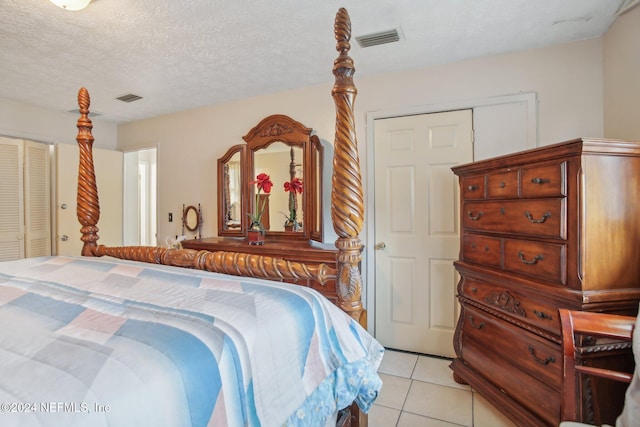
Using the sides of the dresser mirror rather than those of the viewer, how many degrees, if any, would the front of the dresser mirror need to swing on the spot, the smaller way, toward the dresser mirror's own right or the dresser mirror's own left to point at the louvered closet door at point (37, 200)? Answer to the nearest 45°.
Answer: approximately 45° to the dresser mirror's own right

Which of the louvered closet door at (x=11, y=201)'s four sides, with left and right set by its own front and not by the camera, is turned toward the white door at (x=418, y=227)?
front

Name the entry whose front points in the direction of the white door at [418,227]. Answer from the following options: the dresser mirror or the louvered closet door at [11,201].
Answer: the louvered closet door

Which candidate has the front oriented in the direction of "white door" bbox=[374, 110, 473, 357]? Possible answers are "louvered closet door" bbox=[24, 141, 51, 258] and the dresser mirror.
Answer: the louvered closet door

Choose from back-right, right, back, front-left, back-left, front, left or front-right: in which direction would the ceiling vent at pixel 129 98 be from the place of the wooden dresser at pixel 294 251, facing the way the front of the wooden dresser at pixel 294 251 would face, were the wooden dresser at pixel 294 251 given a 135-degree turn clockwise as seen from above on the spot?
front-left

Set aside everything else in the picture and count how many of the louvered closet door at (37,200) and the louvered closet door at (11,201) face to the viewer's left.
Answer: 0

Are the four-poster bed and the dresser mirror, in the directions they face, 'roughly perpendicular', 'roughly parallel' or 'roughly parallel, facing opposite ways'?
roughly parallel, facing opposite ways

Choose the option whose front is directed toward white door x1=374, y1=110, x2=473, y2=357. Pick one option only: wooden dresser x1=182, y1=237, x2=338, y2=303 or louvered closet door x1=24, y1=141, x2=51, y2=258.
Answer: the louvered closet door

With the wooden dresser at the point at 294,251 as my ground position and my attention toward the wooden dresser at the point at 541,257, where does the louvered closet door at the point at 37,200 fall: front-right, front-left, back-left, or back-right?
back-right

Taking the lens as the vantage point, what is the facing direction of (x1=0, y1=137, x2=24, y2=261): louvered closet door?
facing the viewer and to the right of the viewer

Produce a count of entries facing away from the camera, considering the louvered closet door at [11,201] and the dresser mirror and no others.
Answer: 0

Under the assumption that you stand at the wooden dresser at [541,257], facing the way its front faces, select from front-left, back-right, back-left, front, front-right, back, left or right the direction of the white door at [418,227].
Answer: right

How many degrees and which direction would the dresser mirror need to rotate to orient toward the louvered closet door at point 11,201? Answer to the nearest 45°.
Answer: approximately 45° to its right

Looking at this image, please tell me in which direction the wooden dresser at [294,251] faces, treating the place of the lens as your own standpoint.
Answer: facing the viewer and to the left of the viewer

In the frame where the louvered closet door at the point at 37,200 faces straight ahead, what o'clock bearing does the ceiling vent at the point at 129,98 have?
The ceiling vent is roughly at 12 o'clock from the louvered closet door.

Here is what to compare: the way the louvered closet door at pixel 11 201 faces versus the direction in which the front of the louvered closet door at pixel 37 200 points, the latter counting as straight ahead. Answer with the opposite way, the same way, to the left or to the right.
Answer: the same way

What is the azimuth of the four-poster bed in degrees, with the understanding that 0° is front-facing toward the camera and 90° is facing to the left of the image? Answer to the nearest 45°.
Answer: approximately 225°

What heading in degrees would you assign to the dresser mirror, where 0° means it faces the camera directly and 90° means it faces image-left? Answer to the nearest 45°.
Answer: approximately 45°

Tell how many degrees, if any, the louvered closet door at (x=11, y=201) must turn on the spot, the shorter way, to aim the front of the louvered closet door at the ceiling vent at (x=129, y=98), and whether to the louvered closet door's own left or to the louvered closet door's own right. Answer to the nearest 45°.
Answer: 0° — it already faces it

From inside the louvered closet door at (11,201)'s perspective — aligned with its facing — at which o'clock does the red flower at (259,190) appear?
The red flower is roughly at 12 o'clock from the louvered closet door.

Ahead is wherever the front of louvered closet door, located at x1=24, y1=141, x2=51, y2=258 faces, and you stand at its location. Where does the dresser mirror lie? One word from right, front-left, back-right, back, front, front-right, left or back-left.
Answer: front

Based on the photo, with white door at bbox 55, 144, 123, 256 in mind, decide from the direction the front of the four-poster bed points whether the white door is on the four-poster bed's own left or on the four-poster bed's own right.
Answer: on the four-poster bed's own left

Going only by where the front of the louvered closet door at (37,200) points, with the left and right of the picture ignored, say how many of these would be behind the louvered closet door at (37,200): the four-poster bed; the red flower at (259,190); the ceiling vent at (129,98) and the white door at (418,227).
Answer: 0
